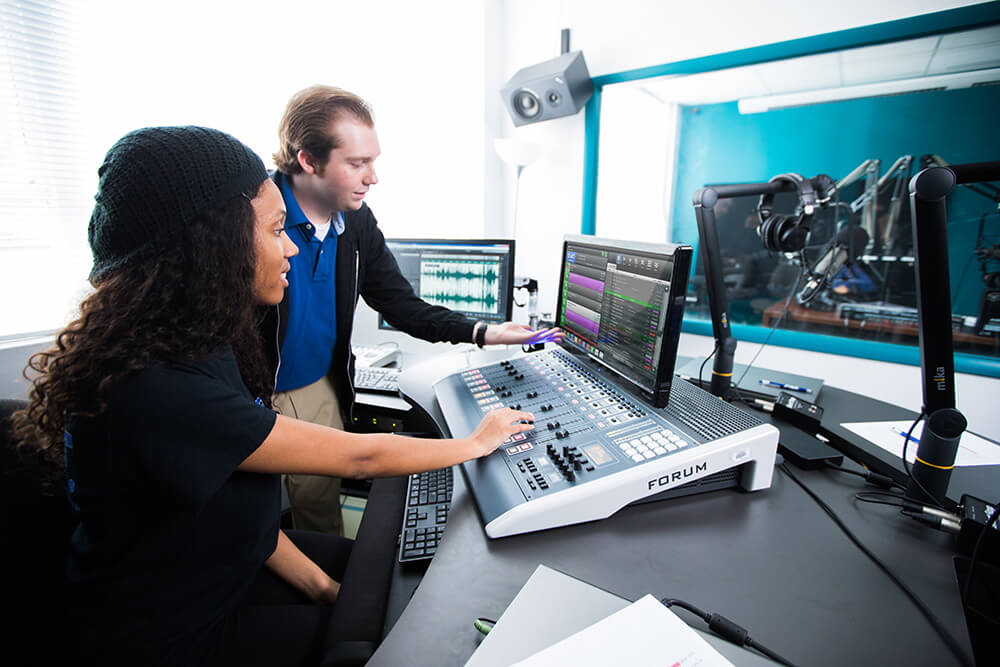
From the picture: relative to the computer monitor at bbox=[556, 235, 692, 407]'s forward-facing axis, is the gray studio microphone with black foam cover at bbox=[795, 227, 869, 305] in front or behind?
behind

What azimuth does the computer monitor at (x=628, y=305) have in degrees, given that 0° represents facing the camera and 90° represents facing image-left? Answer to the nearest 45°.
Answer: approximately 45°

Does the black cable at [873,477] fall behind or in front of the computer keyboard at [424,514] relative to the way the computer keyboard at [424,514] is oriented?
behind

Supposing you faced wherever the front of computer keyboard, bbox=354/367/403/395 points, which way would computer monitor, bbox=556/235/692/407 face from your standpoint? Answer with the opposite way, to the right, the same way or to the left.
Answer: to the right

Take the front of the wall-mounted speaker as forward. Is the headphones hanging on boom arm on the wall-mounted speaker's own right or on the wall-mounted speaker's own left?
on the wall-mounted speaker's own left

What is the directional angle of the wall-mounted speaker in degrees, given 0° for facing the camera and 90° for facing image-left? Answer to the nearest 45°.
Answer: approximately 45°

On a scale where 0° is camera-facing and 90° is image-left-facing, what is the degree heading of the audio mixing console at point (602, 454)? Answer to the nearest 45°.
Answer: approximately 45°

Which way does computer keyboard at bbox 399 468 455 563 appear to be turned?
to the viewer's left

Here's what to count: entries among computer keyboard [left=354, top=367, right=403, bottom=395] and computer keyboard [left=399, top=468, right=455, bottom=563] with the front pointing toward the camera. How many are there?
1

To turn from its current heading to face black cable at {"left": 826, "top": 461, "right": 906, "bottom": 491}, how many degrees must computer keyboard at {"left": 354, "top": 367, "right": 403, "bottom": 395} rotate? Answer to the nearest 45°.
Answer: approximately 45° to its left
